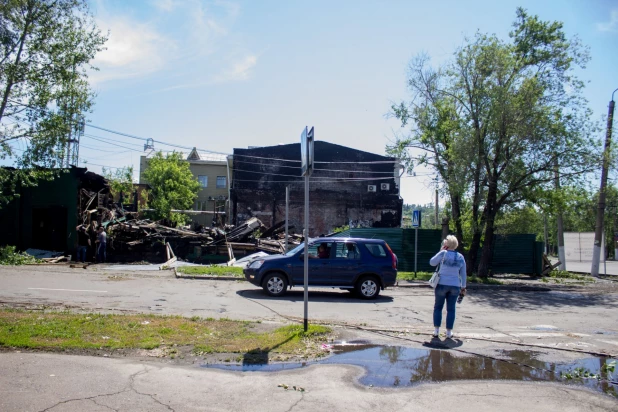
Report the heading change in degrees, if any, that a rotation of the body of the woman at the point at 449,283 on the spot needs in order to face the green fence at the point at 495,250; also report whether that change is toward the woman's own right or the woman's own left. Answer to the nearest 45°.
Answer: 0° — they already face it

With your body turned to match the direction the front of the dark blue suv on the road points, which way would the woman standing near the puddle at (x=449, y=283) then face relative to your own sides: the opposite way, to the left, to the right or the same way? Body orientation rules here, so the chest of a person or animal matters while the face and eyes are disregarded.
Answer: to the right

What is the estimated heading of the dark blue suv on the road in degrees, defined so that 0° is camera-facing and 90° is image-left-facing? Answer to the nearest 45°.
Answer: approximately 90°

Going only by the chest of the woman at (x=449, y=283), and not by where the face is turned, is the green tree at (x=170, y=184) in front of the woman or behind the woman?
in front

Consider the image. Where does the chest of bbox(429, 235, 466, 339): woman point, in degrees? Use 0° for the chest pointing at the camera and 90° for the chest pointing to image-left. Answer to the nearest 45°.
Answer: approximately 180°

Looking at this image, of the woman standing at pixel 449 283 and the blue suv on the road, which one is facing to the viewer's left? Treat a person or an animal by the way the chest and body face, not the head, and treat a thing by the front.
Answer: the blue suv on the road

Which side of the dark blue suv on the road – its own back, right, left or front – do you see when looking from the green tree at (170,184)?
right

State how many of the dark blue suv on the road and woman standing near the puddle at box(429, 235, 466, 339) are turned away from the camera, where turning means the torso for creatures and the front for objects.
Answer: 1

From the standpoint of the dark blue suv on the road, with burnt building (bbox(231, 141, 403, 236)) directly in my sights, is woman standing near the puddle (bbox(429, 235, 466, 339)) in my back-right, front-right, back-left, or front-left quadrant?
back-right

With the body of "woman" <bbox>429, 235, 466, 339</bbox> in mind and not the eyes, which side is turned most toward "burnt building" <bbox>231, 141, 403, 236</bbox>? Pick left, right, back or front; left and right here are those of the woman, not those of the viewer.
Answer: front

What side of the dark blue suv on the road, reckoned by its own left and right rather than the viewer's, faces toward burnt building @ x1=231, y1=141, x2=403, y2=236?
right
